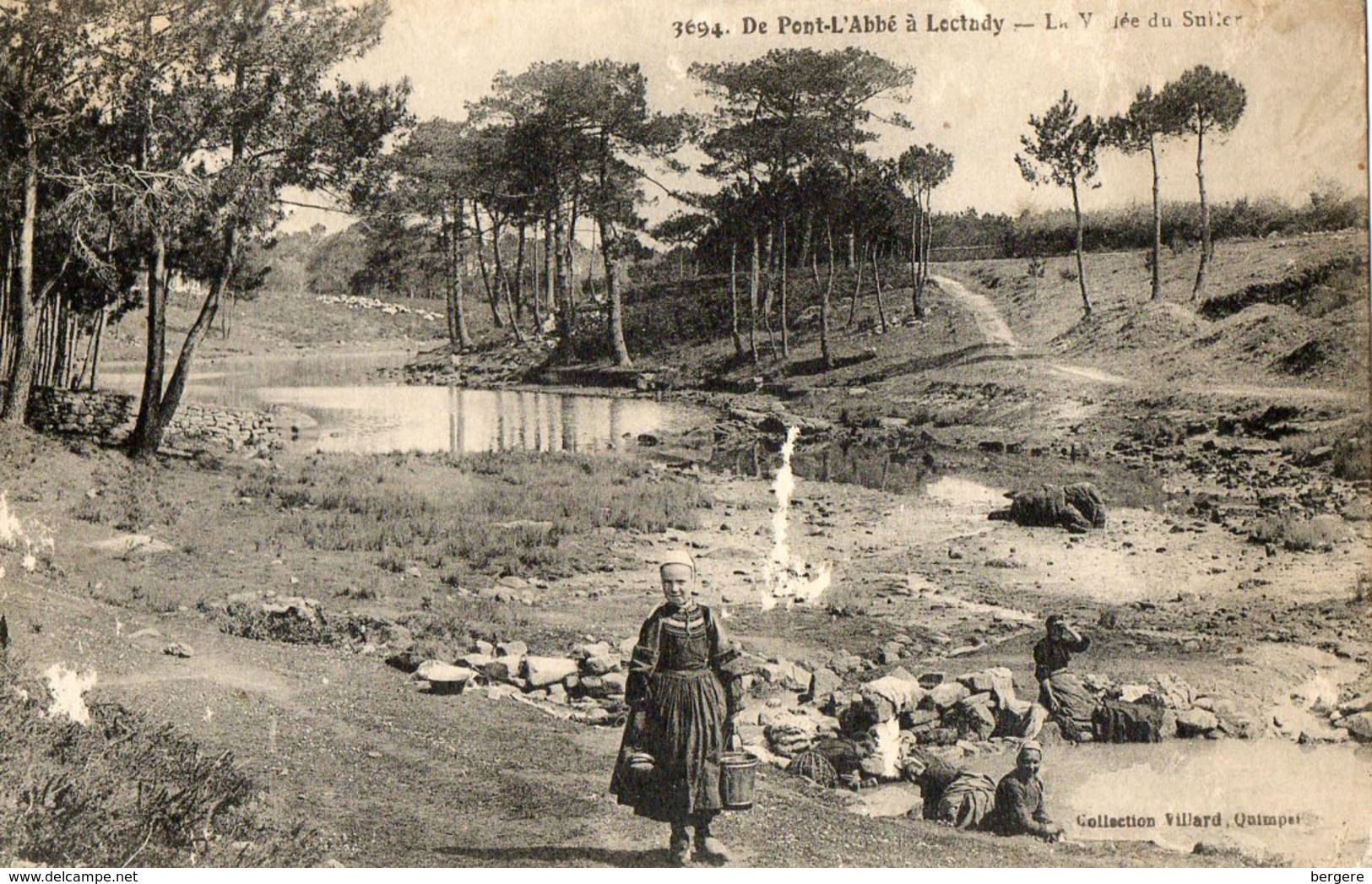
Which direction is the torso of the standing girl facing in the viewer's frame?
toward the camera

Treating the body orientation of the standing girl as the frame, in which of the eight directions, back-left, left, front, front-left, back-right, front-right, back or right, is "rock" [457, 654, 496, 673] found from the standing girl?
back-right

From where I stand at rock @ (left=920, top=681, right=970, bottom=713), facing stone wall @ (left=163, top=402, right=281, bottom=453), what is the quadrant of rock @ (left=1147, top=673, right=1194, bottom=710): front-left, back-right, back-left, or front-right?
back-right
